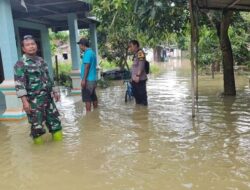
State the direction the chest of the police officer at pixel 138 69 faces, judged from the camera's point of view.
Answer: to the viewer's left

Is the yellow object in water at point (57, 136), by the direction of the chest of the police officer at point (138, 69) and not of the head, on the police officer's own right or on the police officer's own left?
on the police officer's own left

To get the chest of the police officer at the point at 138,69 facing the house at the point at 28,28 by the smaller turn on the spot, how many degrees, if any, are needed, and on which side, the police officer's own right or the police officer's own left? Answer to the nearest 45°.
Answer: approximately 45° to the police officer's own right

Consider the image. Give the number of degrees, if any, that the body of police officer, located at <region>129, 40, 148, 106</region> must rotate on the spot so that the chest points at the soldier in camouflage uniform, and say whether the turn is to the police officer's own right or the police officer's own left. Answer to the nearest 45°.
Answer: approximately 45° to the police officer's own left
